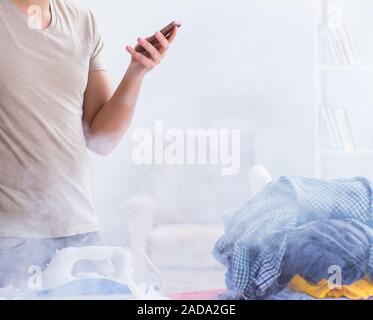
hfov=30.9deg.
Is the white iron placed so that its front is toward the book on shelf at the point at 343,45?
no

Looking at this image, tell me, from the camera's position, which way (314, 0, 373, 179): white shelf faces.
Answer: facing the viewer

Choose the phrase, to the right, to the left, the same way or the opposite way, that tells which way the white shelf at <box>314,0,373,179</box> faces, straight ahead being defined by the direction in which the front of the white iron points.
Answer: to the left

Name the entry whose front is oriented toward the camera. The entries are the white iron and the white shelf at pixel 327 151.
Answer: the white shelf

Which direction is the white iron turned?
to the viewer's left
